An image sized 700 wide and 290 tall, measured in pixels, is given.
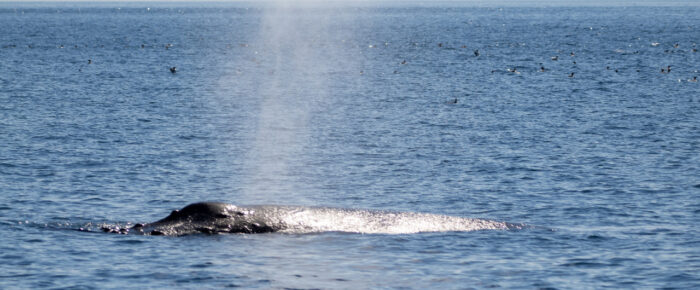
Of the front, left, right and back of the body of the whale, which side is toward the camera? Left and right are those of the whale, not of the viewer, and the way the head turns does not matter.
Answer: left
